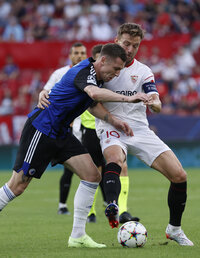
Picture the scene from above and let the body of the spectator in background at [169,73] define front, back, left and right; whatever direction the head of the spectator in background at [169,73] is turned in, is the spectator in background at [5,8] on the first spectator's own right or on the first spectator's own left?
on the first spectator's own right

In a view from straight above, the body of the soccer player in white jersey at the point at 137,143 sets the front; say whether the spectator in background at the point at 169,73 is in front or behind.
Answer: behind

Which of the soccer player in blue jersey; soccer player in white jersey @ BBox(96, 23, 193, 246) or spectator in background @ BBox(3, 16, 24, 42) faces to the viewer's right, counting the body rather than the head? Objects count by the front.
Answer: the soccer player in blue jersey

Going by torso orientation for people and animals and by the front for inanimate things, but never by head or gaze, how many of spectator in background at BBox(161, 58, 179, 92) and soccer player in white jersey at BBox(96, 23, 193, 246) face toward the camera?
2

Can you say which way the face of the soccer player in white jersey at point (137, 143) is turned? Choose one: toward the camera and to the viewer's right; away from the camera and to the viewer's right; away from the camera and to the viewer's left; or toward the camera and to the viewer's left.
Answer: toward the camera and to the viewer's left

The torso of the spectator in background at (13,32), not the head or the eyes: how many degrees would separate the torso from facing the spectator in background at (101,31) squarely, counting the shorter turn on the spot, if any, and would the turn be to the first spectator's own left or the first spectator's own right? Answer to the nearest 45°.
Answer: approximately 90° to the first spectator's own left

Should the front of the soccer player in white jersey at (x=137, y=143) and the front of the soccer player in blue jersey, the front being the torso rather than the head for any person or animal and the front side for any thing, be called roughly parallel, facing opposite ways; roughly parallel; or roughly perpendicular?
roughly perpendicular

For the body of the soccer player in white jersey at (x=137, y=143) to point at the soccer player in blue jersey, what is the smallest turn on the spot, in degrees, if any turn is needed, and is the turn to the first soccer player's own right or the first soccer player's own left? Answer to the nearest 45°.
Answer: approximately 45° to the first soccer player's own right

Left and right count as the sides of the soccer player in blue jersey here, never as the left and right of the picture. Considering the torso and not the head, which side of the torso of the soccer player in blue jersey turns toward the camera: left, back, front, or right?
right

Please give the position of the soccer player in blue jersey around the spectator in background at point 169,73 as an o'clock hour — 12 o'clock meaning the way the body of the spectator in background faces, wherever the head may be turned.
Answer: The soccer player in blue jersey is roughly at 12 o'clock from the spectator in background.

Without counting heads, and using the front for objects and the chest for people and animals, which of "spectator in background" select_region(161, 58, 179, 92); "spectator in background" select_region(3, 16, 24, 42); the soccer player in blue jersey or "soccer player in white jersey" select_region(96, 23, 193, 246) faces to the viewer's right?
the soccer player in blue jersey

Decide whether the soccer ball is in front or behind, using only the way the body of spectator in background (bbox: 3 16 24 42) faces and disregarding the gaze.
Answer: in front

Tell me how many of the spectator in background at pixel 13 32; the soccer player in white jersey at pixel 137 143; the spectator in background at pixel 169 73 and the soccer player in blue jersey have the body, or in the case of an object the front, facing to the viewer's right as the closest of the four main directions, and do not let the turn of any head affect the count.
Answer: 1

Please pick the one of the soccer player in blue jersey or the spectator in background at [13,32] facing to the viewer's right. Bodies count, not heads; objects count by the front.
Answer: the soccer player in blue jersey

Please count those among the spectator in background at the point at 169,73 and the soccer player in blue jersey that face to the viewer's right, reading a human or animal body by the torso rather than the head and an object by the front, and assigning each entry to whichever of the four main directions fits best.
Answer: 1

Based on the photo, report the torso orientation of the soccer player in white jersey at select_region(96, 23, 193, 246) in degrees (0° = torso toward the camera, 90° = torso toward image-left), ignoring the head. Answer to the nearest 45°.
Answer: approximately 0°
